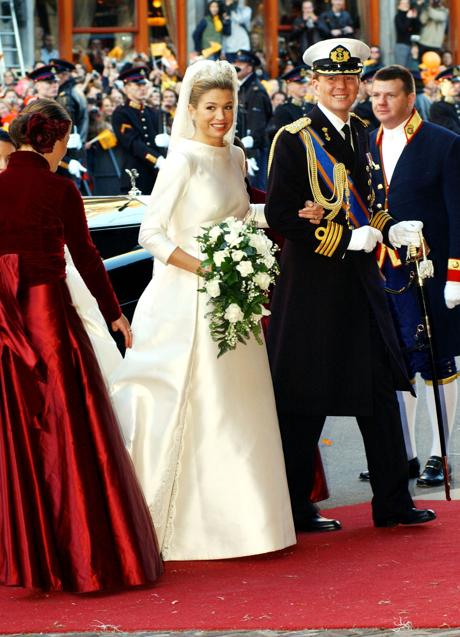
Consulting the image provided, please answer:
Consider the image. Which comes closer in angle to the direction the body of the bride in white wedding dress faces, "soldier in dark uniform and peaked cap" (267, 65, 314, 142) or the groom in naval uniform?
the groom in naval uniform

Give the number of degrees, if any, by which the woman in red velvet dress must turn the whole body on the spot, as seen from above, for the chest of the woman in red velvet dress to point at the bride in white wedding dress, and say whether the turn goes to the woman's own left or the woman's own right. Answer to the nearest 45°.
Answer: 0° — they already face them

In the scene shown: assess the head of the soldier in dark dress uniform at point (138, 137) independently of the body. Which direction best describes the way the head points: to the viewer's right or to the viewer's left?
to the viewer's right

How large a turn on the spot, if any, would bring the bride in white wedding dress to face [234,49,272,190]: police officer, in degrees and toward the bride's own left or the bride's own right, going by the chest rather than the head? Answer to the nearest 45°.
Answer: approximately 135° to the bride's own left

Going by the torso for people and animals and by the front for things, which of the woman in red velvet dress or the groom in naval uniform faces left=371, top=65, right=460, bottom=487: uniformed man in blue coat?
the woman in red velvet dress

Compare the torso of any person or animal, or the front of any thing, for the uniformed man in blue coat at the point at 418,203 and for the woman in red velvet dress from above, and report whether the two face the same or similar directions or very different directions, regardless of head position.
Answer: very different directions

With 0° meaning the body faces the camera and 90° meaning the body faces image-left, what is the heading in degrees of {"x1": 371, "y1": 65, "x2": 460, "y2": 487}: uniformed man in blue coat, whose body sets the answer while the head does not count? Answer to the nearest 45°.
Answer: approximately 45°

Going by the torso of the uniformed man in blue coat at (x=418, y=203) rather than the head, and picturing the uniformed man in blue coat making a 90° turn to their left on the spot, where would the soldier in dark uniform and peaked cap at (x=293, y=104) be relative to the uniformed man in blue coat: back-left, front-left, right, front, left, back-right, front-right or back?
back-left
